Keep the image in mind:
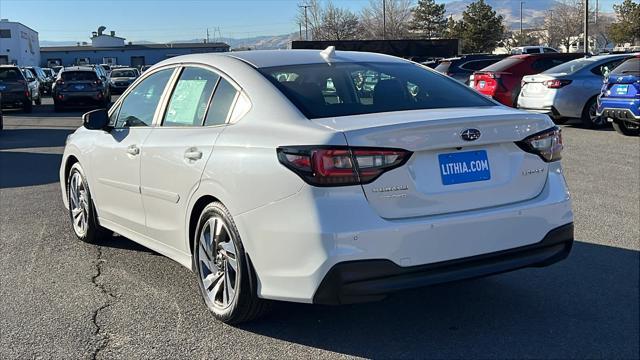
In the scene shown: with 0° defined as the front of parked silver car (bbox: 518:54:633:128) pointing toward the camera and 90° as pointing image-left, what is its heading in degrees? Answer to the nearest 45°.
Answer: approximately 225°

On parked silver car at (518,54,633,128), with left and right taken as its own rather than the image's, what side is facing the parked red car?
left

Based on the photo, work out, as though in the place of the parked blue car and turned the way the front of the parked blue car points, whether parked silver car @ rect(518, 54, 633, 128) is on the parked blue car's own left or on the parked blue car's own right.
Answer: on the parked blue car's own left

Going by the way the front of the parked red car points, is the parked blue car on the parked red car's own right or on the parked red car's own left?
on the parked red car's own right

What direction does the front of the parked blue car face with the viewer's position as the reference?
facing away from the viewer and to the right of the viewer

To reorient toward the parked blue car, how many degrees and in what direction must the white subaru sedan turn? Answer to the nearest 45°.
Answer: approximately 90° to its right

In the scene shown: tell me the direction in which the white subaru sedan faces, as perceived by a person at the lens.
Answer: facing away from the viewer and to the left of the viewer
